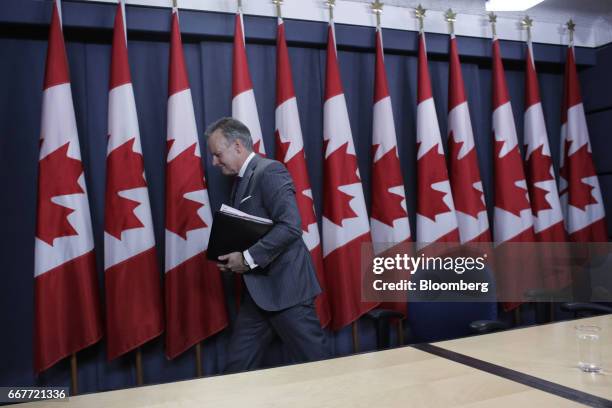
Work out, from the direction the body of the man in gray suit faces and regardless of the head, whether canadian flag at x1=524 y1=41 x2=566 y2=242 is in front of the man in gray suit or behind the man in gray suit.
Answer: behind

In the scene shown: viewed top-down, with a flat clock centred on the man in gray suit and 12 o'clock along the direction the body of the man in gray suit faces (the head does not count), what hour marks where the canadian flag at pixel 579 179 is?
The canadian flag is roughly at 5 o'clock from the man in gray suit.

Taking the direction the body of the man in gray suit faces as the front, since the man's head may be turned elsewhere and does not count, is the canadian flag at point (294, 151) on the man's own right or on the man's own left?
on the man's own right

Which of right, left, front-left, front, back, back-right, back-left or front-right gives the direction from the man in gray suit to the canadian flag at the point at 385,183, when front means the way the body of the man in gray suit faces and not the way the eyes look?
back-right

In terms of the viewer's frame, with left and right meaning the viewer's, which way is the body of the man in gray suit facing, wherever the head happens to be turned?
facing to the left of the viewer

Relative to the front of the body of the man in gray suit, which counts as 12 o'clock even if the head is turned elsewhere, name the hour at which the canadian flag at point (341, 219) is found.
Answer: The canadian flag is roughly at 4 o'clock from the man in gray suit.

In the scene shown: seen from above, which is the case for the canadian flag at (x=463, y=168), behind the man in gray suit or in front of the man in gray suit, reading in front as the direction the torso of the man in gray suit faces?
behind

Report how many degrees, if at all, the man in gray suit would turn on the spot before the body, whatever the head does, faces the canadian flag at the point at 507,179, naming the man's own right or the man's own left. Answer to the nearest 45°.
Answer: approximately 135° to the man's own right

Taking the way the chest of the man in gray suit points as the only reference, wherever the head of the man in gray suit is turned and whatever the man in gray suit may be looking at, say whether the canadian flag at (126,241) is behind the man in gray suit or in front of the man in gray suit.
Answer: in front
